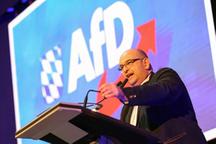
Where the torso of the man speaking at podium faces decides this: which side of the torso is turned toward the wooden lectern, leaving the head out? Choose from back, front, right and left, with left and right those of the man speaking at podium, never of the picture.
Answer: front

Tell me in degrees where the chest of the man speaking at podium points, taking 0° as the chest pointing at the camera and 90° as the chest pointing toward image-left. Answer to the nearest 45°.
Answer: approximately 45°

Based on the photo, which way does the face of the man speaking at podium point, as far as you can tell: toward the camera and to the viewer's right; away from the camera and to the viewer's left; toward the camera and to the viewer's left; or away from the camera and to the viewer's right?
toward the camera and to the viewer's left
